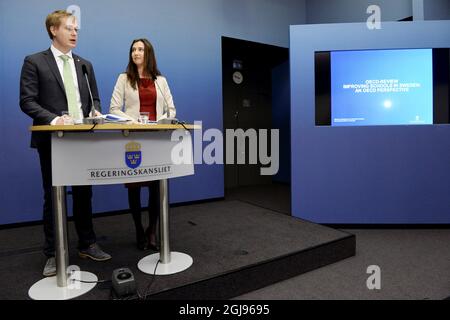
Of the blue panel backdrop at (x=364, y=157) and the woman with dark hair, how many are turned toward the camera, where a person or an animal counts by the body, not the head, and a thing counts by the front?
2

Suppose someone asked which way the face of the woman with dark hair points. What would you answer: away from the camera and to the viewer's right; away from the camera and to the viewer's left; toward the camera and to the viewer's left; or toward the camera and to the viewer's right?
toward the camera and to the viewer's left

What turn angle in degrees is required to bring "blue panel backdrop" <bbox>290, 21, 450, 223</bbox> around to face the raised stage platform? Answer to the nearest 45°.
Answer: approximately 45° to its right

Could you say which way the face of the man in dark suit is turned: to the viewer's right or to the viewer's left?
to the viewer's right

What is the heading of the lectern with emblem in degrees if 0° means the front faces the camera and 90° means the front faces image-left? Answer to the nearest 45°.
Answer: approximately 315°

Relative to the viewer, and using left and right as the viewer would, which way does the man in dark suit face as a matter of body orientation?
facing the viewer and to the right of the viewer

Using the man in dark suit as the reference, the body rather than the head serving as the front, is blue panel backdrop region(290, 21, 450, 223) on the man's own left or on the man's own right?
on the man's own left
